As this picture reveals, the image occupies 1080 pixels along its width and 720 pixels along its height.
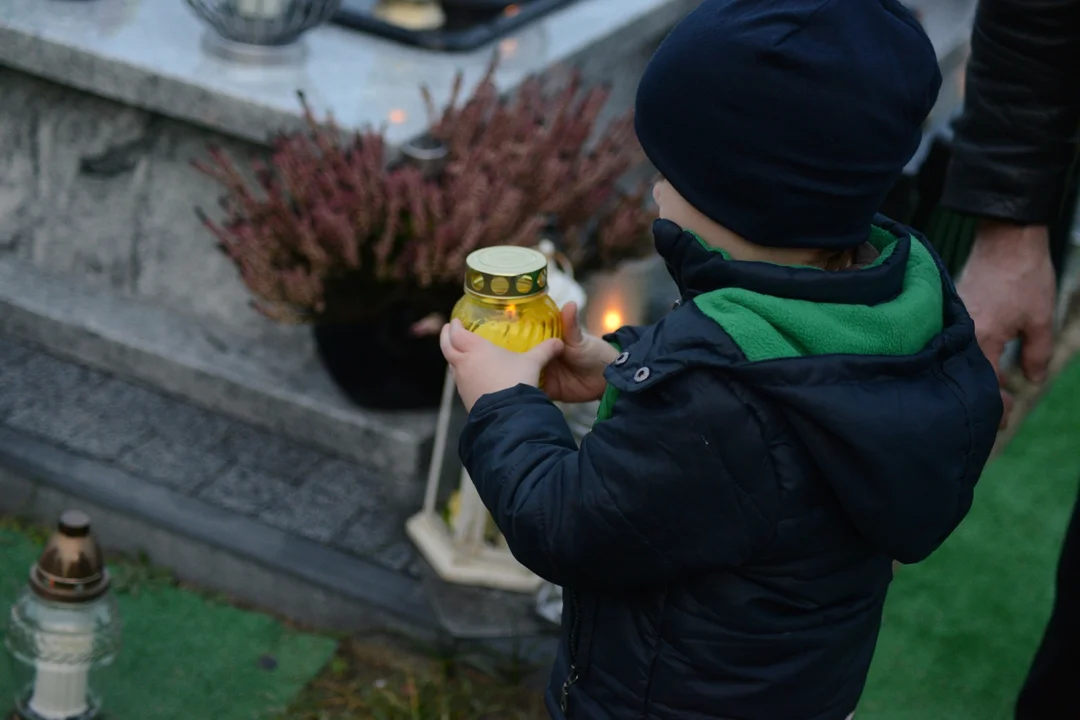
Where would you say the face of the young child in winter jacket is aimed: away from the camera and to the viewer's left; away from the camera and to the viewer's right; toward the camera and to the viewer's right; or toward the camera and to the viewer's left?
away from the camera and to the viewer's left

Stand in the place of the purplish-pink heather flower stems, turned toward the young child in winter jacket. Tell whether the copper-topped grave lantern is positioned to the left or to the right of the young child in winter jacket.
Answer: right

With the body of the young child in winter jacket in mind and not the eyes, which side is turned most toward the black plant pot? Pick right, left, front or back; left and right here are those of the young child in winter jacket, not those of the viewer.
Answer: front

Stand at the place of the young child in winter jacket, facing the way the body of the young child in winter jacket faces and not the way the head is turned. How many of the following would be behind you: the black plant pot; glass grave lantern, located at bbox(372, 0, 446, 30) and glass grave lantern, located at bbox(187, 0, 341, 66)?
0

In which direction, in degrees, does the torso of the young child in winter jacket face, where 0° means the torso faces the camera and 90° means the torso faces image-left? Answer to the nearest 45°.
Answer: approximately 135°

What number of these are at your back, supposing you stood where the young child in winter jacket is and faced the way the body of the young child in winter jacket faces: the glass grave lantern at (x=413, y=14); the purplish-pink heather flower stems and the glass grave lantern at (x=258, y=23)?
0

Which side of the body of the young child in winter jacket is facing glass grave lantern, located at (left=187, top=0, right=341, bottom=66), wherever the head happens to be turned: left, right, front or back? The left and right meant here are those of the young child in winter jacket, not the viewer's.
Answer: front
